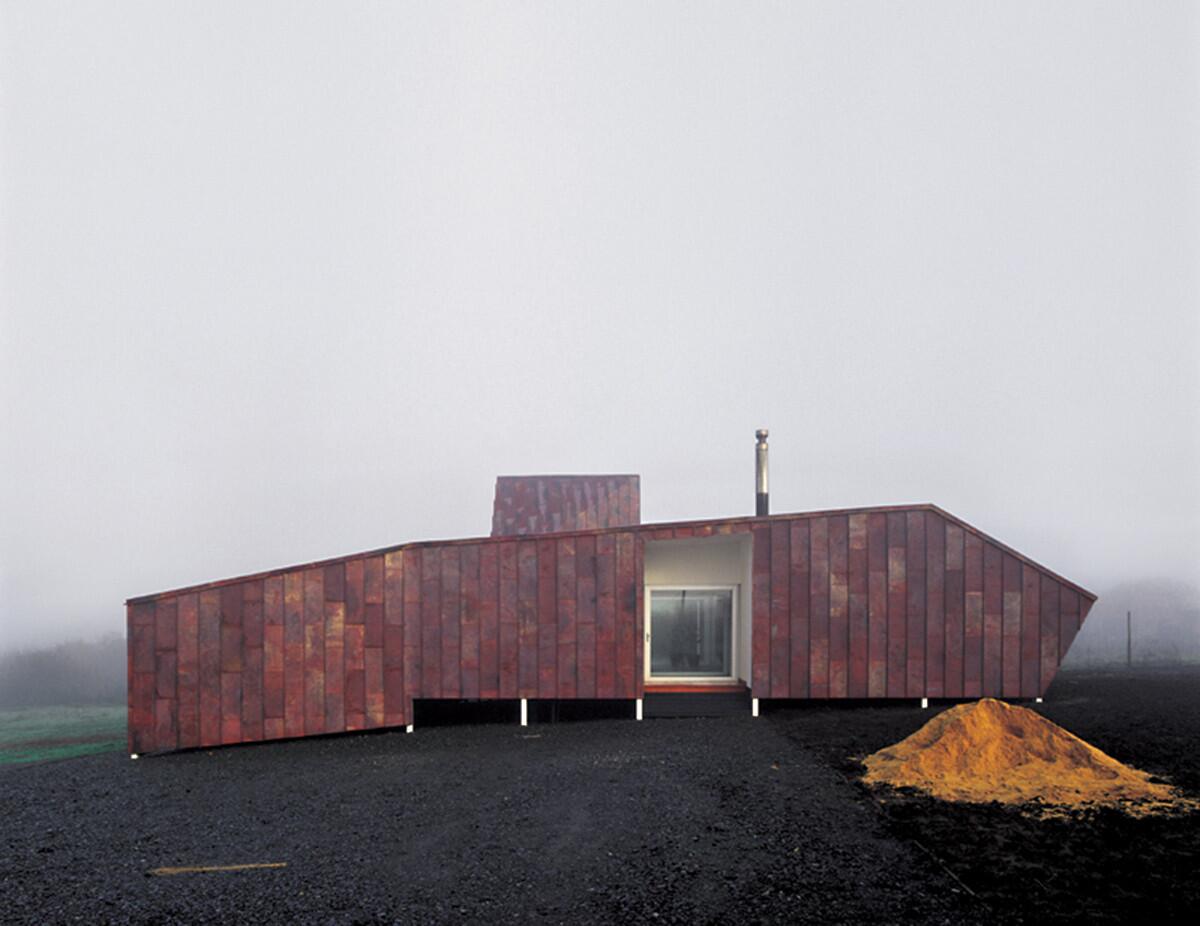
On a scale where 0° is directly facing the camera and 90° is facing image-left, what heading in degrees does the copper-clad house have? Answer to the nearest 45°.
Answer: approximately 0°
